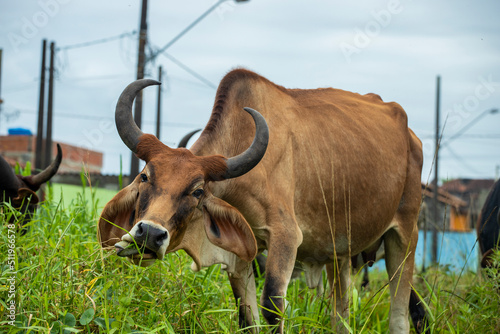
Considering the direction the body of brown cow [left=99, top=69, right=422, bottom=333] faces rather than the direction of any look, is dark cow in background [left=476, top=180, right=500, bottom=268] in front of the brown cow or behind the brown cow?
behind

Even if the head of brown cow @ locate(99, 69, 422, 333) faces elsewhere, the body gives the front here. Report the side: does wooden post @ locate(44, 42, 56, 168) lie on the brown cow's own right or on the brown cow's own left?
on the brown cow's own right

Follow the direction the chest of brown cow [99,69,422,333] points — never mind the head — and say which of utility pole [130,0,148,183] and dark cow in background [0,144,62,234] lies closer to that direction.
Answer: the dark cow in background

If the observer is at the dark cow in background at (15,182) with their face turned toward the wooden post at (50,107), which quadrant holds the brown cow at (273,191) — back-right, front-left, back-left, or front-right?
back-right

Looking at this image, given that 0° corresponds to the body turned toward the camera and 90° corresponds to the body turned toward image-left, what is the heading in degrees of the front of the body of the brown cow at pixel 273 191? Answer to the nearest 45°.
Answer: approximately 45°

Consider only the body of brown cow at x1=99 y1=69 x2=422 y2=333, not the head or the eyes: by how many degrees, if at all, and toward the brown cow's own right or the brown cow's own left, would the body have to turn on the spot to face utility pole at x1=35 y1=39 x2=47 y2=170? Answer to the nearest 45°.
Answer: approximately 90° to the brown cow's own right

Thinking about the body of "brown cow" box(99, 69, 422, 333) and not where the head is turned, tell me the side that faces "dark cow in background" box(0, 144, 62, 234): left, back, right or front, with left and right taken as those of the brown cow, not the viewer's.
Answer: right

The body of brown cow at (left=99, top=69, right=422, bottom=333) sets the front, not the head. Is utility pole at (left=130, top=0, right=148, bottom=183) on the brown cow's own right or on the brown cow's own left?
on the brown cow's own right
